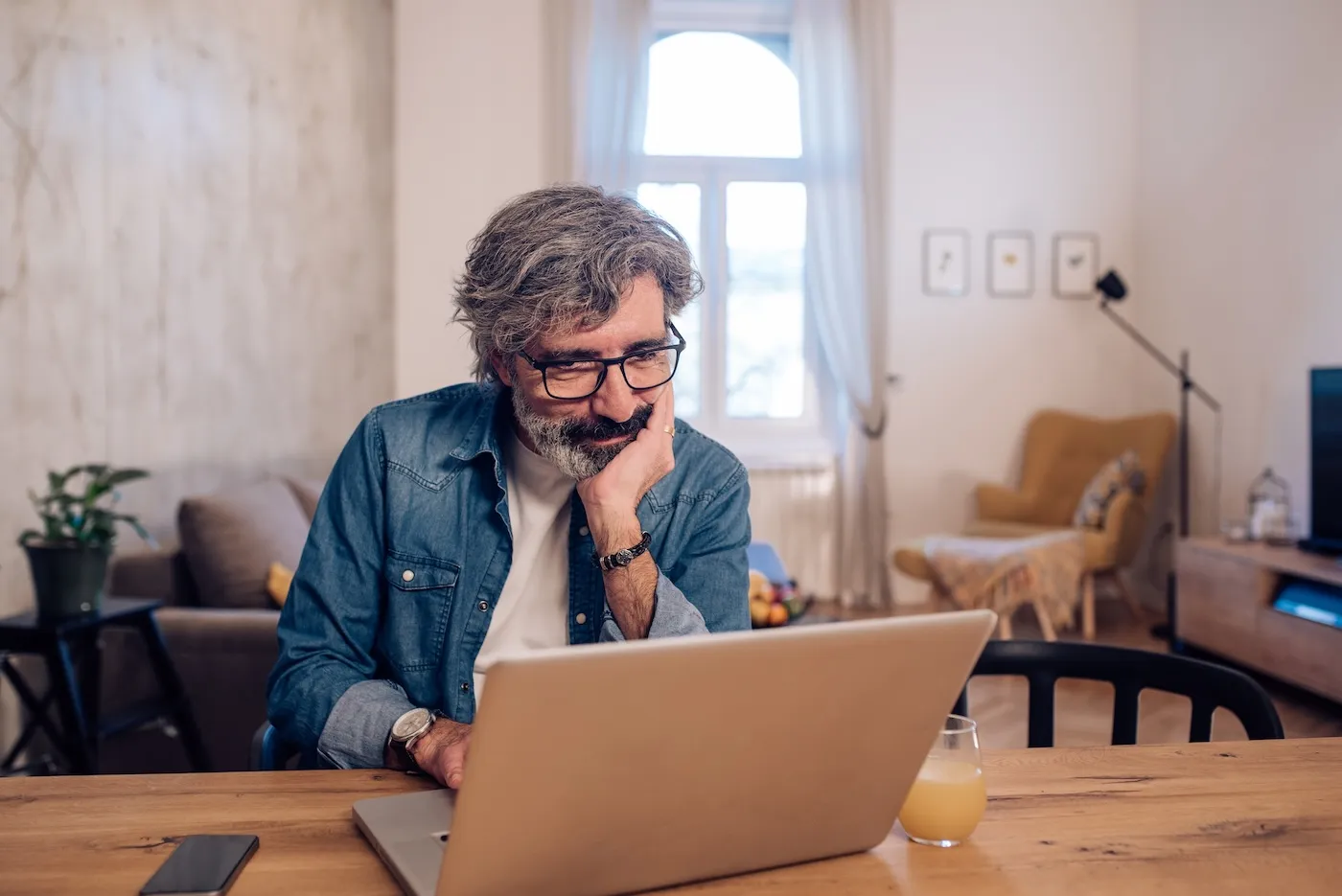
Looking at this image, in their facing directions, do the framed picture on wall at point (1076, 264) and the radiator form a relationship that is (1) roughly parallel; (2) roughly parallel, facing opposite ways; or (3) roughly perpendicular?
roughly parallel

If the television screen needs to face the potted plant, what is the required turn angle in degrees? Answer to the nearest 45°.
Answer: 0° — it already faces it

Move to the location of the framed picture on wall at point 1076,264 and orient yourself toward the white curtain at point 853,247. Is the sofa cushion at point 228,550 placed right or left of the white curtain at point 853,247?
left

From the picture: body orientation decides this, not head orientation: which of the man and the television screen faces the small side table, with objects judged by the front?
the television screen

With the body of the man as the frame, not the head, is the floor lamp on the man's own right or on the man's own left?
on the man's own left

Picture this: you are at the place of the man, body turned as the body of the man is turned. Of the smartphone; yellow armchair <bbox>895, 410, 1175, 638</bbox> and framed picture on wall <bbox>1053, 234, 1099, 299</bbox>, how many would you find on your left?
2

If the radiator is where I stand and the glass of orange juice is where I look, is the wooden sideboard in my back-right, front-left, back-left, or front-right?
front-left

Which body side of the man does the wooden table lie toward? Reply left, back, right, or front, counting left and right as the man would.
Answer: front

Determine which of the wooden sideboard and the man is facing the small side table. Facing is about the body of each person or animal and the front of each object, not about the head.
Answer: the wooden sideboard

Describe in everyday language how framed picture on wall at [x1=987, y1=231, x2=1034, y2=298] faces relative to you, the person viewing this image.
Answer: facing the viewer

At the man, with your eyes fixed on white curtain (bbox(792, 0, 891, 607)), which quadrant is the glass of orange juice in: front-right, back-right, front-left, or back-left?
back-right

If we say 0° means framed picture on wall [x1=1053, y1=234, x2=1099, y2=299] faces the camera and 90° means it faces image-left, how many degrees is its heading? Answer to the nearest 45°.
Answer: approximately 0°

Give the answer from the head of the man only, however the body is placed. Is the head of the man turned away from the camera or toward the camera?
toward the camera
